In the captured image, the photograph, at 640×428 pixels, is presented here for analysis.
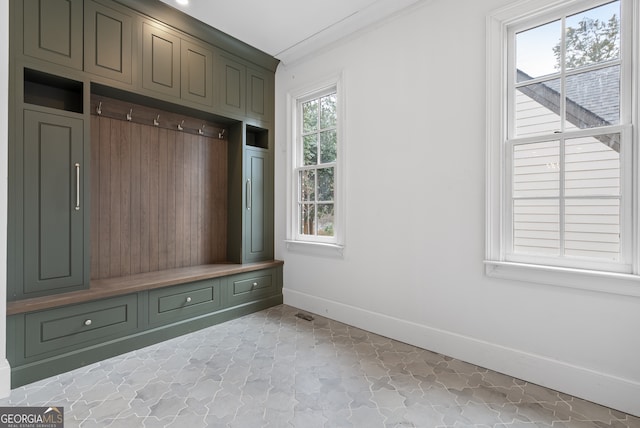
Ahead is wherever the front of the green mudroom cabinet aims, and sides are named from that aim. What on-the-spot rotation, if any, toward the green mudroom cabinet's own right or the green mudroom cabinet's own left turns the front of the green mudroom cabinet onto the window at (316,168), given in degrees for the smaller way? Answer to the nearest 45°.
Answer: approximately 45° to the green mudroom cabinet's own left

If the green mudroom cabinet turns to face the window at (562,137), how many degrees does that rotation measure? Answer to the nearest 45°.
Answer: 0° — it already faces it

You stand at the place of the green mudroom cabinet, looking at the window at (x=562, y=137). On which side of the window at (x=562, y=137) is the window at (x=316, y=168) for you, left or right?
left

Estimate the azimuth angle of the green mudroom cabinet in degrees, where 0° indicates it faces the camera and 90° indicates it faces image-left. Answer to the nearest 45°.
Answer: approximately 315°
